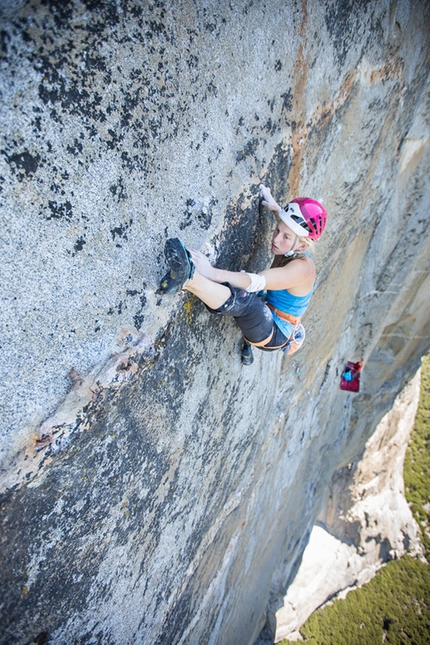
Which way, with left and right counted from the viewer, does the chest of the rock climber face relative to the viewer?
facing to the left of the viewer
